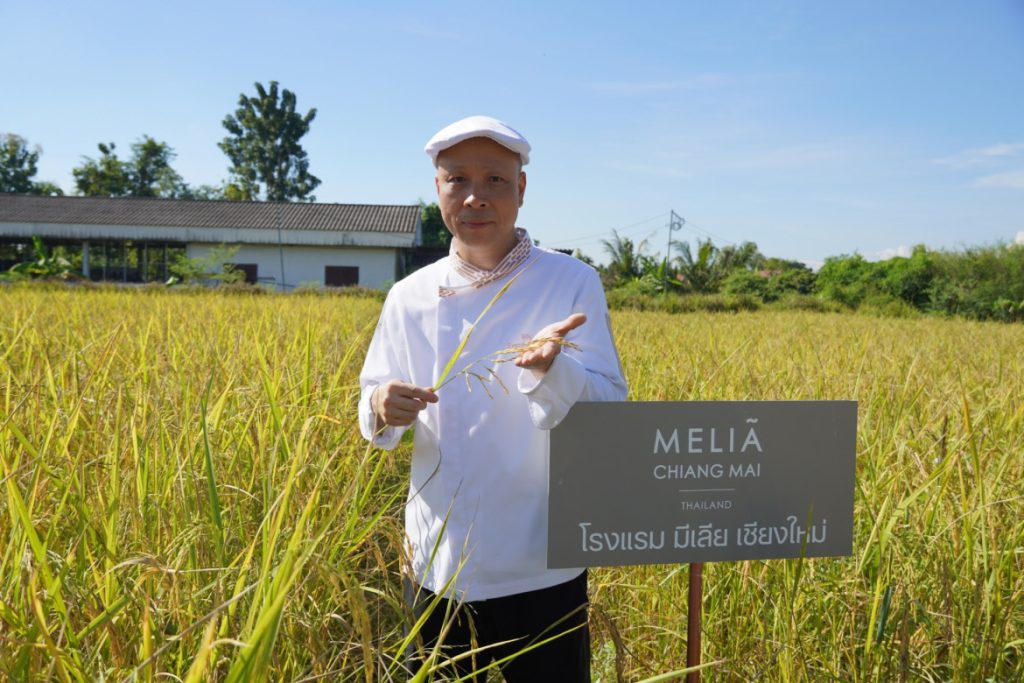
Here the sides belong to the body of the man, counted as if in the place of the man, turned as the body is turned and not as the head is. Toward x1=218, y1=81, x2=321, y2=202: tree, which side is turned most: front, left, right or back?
back

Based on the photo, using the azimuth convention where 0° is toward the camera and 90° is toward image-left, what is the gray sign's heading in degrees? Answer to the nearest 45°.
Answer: approximately 0°

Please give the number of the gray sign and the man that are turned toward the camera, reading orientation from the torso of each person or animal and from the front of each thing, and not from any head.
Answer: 2

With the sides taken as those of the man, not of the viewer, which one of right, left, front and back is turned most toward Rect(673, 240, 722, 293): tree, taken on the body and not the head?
back

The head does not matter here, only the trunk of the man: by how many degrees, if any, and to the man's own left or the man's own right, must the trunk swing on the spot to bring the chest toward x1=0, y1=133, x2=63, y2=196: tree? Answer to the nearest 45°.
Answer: approximately 135° to the man's own right

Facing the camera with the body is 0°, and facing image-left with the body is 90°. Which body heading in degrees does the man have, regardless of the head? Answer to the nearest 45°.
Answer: approximately 0°

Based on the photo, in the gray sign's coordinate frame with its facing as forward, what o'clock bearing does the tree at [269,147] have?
The tree is roughly at 5 o'clock from the gray sign.

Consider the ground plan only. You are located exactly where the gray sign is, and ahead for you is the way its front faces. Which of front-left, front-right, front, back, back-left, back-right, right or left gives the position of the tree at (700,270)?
back
